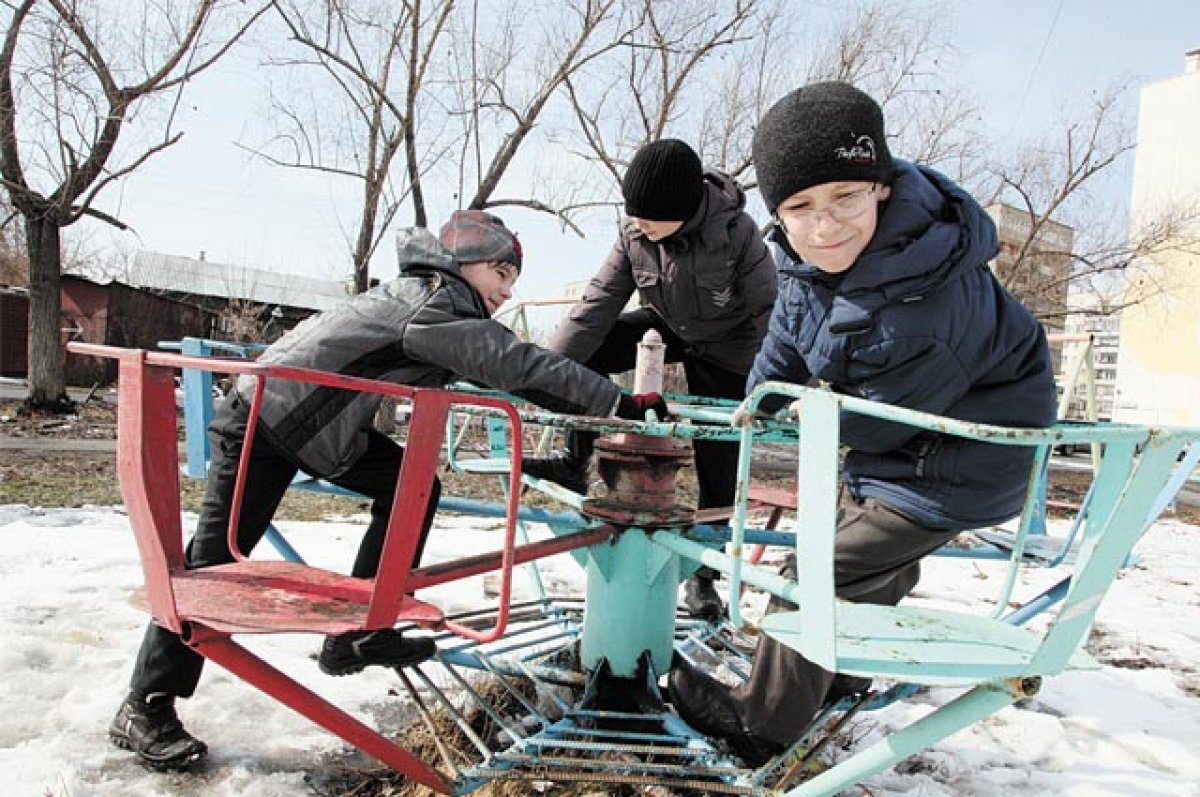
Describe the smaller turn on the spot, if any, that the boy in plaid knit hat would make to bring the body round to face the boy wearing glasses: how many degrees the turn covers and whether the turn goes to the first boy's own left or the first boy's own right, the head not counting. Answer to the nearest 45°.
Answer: approximately 45° to the first boy's own right

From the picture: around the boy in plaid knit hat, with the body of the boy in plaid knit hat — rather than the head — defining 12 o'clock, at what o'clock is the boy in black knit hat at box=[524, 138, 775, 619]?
The boy in black knit hat is roughly at 11 o'clock from the boy in plaid knit hat.

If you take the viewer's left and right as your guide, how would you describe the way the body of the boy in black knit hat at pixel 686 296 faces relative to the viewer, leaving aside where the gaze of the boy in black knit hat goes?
facing the viewer and to the left of the viewer

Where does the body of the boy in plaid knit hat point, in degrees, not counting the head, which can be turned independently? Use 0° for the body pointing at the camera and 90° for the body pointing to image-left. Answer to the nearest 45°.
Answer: approximately 270°

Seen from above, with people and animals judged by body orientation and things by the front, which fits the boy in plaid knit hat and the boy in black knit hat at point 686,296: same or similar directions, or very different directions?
very different directions

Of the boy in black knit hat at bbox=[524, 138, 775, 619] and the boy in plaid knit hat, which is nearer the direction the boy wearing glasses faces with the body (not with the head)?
the boy in plaid knit hat

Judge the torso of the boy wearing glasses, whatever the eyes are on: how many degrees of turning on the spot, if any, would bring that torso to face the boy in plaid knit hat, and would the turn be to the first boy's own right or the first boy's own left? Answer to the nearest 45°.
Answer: approximately 45° to the first boy's own right

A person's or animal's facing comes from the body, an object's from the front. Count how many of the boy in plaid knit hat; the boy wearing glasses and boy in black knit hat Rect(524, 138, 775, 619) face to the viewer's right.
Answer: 1

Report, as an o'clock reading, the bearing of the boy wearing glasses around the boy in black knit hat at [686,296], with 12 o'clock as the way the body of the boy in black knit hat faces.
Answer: The boy wearing glasses is roughly at 10 o'clock from the boy in black knit hat.

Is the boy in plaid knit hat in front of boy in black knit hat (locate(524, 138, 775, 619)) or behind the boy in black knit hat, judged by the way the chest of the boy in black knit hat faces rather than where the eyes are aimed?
in front
